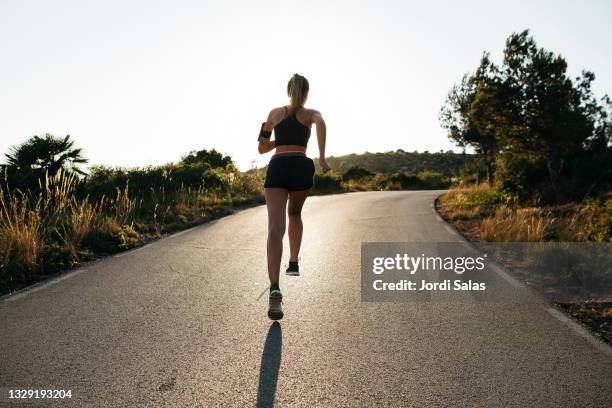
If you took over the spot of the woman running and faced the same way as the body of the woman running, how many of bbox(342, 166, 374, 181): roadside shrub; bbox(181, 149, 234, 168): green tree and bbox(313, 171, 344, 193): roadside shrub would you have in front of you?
3

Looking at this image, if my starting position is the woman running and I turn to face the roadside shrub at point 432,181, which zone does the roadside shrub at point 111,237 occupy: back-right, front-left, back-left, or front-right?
front-left

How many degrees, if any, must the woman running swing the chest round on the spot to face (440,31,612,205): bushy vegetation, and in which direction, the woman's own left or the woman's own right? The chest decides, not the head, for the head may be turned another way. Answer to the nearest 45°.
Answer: approximately 45° to the woman's own right

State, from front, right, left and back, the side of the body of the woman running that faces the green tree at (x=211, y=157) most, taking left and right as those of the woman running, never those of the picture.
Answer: front

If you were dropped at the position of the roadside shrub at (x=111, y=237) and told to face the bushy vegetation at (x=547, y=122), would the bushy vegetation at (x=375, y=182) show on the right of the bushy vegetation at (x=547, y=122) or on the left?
left

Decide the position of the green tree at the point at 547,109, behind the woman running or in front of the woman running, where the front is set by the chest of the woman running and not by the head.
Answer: in front

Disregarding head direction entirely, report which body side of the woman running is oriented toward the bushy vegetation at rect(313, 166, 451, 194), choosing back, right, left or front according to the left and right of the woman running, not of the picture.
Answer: front

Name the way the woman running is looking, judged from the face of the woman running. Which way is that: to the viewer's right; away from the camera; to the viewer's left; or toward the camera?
away from the camera

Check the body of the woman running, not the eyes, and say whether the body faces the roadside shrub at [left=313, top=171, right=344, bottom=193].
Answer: yes

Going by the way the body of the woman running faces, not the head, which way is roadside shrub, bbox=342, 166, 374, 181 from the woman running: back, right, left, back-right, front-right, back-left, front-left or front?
front

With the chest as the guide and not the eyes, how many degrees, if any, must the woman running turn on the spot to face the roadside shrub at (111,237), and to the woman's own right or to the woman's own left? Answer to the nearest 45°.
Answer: approximately 45° to the woman's own left

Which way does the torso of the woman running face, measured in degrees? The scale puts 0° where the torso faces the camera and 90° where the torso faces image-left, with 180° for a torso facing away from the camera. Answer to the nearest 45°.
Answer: approximately 180°

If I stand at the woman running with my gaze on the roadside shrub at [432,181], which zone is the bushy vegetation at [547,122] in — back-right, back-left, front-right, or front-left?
front-right
